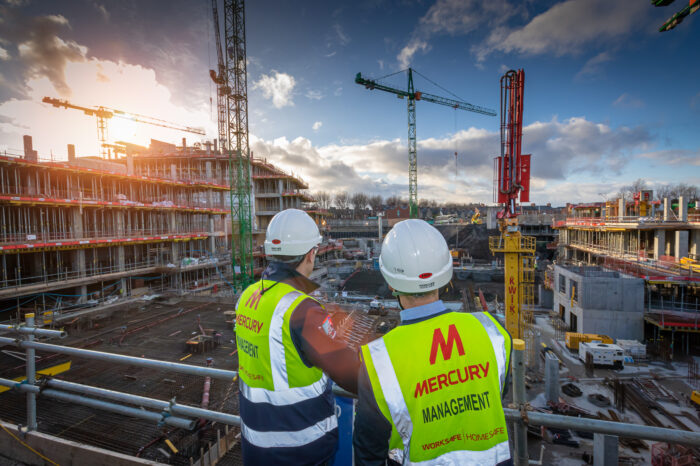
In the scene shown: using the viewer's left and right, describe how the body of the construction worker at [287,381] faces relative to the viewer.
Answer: facing away from the viewer and to the right of the viewer

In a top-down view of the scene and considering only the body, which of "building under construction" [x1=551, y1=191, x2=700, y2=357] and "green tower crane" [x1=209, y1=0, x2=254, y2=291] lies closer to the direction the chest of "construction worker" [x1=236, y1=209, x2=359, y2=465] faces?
the building under construction

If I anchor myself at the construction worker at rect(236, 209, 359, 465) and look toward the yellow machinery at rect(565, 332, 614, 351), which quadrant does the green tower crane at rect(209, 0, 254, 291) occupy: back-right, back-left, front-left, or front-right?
front-left

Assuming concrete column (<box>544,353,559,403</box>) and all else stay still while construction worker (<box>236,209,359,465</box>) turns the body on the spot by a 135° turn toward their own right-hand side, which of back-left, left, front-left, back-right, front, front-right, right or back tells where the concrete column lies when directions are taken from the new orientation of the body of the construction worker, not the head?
back-left

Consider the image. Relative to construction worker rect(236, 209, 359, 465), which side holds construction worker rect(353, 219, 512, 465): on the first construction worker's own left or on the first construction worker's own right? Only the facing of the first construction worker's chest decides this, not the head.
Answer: on the first construction worker's own right

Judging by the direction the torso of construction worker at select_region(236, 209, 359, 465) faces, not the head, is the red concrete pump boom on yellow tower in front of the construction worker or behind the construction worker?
in front

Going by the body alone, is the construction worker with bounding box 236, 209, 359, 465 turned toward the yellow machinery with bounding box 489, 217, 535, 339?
yes

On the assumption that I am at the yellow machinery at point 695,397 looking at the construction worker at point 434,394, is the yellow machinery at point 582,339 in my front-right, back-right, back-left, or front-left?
back-right

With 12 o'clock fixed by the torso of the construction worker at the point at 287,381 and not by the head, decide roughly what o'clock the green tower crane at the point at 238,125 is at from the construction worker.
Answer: The green tower crane is roughly at 10 o'clock from the construction worker.

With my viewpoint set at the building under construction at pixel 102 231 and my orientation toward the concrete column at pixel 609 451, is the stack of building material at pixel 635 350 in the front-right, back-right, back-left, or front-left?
front-left

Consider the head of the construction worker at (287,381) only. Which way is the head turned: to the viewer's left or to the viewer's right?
to the viewer's right

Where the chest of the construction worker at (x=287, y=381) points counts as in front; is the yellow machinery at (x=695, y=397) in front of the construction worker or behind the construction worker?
in front

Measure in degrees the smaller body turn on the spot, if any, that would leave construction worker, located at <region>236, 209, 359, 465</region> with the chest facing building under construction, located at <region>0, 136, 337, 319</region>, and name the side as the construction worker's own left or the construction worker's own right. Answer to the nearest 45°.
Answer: approximately 90° to the construction worker's own left
